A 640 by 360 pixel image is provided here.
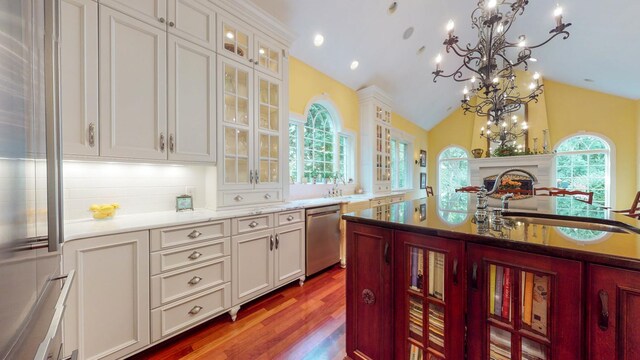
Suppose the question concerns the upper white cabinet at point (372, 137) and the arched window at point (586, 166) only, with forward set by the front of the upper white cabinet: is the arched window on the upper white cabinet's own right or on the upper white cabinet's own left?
on the upper white cabinet's own left

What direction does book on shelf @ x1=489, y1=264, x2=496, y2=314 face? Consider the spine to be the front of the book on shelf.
toward the camera

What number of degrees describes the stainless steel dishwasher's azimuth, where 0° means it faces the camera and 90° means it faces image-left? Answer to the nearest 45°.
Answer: approximately 315°

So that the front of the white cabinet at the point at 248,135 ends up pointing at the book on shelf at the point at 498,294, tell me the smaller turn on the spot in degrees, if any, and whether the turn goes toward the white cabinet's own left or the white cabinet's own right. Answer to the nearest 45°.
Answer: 0° — it already faces it

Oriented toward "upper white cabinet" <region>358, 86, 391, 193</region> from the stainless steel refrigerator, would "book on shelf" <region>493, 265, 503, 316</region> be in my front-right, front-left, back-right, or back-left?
front-right

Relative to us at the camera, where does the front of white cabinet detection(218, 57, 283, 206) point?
facing the viewer and to the right of the viewer

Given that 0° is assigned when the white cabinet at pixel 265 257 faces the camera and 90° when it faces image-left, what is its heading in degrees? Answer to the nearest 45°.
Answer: approximately 315°

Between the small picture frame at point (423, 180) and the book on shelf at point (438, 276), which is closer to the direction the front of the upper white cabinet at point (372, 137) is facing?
the book on shelf

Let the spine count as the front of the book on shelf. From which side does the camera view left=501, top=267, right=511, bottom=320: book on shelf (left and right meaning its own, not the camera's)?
front

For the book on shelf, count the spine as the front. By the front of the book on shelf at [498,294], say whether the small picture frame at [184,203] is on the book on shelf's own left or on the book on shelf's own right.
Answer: on the book on shelf's own right

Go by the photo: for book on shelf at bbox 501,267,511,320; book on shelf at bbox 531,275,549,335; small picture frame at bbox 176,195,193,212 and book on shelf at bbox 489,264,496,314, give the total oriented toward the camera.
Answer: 4

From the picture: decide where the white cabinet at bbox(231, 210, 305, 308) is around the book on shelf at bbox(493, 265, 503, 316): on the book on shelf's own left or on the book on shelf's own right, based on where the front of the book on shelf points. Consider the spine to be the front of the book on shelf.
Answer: on the book on shelf's own right

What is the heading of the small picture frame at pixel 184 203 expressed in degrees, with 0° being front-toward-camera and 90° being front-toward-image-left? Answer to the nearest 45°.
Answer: approximately 0°

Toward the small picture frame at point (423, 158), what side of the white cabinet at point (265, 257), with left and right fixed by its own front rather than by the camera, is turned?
left

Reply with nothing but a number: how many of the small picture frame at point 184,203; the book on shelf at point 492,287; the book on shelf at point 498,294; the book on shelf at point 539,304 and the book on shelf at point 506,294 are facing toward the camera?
5
